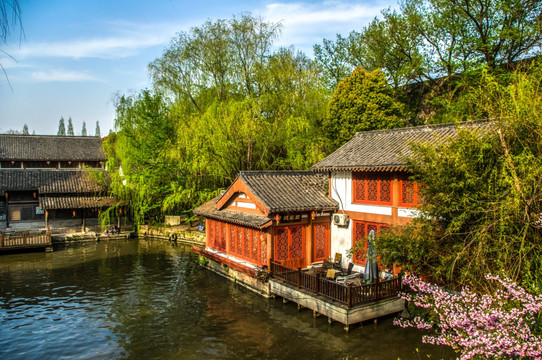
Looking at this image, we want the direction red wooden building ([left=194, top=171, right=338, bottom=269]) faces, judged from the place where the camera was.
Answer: facing the viewer and to the right of the viewer

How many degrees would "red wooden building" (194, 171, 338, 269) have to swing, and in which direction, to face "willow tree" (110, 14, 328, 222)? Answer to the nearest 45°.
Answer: approximately 135° to its left

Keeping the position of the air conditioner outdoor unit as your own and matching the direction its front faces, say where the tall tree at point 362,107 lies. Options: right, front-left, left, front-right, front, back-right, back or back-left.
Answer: back-right

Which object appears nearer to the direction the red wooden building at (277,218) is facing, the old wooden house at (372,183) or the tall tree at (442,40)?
the old wooden house

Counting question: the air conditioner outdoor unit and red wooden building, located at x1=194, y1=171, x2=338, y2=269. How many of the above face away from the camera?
0

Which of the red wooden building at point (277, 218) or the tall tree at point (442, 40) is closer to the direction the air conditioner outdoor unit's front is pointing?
the red wooden building

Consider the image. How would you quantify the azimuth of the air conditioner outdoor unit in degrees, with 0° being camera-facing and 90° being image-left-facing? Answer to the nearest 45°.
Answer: approximately 45°

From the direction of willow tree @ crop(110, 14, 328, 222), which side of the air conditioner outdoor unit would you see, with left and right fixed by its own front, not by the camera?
right

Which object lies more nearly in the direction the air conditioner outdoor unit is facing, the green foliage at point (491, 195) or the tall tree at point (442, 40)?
the green foliage

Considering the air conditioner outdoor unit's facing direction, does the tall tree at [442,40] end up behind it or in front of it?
behind

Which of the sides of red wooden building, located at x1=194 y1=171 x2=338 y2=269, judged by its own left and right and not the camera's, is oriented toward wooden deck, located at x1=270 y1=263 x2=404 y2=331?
front
